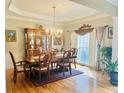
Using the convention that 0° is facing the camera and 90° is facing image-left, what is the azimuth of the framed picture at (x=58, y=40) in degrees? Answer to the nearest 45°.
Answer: approximately 0°

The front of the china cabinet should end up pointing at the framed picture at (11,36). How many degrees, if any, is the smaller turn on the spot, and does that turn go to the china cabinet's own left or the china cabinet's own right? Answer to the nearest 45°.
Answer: approximately 135° to the china cabinet's own right

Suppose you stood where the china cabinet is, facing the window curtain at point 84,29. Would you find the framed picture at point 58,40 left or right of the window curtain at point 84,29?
left

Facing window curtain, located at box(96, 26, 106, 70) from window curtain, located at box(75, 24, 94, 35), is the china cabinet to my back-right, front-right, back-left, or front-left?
back-right

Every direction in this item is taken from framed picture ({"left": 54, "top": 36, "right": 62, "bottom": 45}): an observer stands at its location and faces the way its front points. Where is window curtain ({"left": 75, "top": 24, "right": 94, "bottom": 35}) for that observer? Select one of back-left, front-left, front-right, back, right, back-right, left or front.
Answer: front-left

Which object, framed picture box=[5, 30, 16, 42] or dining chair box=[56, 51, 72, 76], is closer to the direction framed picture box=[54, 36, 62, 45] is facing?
the dining chair

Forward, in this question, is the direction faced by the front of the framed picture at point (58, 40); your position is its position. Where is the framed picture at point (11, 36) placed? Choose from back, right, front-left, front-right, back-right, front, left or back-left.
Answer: front-right

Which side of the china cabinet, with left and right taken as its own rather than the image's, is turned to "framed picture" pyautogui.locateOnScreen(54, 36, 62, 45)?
left

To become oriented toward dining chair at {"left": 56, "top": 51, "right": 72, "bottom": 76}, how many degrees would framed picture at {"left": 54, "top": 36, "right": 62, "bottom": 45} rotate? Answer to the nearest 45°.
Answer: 0° — it already faces it

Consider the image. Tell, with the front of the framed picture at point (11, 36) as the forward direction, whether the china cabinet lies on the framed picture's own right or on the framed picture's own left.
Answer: on the framed picture's own left

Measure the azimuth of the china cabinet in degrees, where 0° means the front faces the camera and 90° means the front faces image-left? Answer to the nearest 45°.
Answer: approximately 315°
